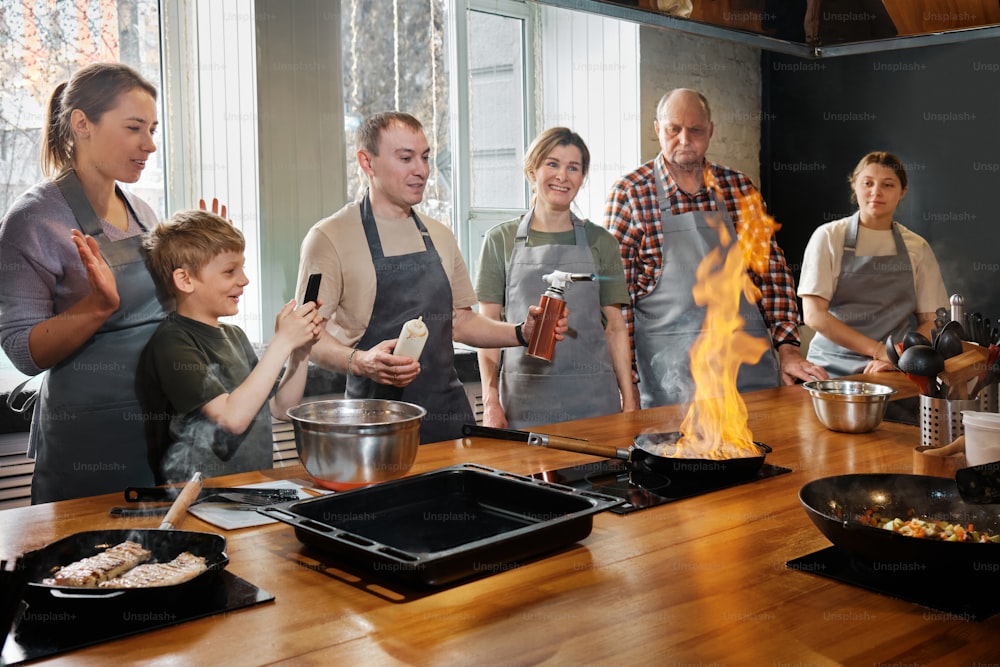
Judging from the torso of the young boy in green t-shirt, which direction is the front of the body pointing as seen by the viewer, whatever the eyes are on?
to the viewer's right

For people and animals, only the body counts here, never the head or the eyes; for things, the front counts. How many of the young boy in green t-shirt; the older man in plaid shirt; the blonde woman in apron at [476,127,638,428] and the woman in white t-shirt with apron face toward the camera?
3

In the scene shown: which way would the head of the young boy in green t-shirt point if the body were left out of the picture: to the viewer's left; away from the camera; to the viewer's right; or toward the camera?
to the viewer's right

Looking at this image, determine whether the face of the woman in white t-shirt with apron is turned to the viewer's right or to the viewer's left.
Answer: to the viewer's left

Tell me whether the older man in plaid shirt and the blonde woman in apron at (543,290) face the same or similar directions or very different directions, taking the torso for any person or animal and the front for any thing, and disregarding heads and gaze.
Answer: same or similar directions

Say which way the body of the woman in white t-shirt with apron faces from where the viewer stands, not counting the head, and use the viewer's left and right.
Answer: facing the viewer

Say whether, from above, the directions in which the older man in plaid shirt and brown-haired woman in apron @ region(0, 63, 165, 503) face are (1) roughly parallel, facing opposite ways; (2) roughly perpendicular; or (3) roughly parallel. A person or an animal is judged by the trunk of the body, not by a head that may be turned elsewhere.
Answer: roughly perpendicular

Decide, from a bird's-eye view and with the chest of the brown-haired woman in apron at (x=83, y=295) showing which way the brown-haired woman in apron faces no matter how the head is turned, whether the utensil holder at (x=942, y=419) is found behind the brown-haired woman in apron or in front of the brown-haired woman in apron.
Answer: in front

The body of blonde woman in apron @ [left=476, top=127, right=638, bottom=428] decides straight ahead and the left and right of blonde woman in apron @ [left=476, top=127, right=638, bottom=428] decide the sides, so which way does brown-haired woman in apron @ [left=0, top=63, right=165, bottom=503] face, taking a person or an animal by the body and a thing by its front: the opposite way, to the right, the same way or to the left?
to the left

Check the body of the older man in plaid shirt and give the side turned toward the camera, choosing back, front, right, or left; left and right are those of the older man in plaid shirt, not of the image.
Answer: front

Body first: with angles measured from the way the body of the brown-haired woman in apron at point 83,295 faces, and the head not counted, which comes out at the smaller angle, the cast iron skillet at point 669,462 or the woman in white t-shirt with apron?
the cast iron skillet

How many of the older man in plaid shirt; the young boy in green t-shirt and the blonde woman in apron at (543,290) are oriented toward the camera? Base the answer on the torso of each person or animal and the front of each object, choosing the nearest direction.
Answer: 2

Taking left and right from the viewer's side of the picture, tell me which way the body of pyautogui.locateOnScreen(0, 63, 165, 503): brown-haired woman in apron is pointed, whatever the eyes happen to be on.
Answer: facing the viewer and to the right of the viewer

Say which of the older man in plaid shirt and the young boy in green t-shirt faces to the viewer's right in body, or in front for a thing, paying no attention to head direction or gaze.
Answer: the young boy in green t-shirt

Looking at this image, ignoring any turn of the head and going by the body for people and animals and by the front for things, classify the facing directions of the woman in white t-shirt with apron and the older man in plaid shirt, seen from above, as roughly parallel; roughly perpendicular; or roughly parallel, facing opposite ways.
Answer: roughly parallel
